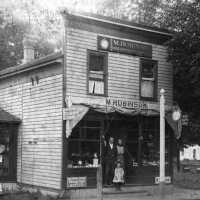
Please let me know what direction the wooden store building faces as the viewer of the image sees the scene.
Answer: facing the viewer and to the right of the viewer
